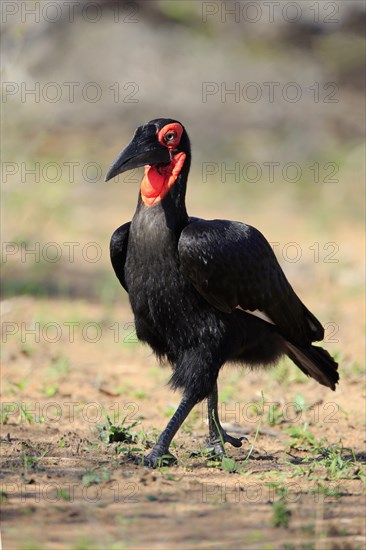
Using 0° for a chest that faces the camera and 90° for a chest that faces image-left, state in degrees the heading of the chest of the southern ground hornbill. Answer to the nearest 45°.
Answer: approximately 45°
